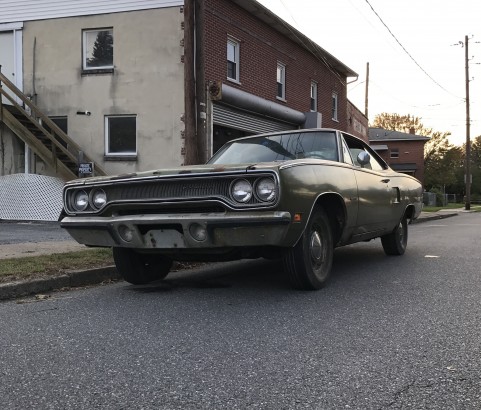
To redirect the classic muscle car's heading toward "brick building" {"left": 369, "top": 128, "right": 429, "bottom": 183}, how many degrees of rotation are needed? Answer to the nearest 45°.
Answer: approximately 135° to its right

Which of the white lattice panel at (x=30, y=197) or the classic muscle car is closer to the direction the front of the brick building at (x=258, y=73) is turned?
the classic muscle car

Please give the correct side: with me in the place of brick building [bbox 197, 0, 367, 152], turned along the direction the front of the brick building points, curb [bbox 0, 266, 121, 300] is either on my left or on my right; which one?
on my right

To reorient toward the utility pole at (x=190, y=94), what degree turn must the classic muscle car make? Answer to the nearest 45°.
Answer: approximately 135° to its right

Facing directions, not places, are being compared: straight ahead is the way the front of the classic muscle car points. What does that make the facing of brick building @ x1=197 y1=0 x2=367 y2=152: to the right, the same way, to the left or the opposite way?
to the left

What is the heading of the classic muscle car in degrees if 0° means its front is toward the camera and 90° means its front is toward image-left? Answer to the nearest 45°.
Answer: approximately 45°

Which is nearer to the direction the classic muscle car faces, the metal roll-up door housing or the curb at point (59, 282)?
the curb

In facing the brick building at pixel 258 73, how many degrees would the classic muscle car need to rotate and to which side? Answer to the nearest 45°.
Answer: approximately 135° to its right

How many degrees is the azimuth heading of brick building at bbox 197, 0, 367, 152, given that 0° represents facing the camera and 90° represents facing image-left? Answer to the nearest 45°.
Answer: approximately 315°
